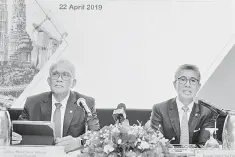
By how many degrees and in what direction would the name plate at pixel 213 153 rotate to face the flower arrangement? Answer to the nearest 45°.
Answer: approximately 45° to its right

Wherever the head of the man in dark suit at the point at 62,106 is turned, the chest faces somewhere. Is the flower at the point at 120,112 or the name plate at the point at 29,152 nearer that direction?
the name plate

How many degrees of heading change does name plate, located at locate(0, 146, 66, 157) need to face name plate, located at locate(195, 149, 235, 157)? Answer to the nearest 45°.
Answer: approximately 90° to its left

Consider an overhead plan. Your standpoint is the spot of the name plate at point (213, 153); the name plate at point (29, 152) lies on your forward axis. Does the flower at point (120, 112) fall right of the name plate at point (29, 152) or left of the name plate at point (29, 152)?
right

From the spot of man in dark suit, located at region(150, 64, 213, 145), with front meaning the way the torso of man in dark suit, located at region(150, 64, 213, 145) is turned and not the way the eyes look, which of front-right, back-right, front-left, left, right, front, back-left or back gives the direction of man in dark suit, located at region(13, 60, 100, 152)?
right
